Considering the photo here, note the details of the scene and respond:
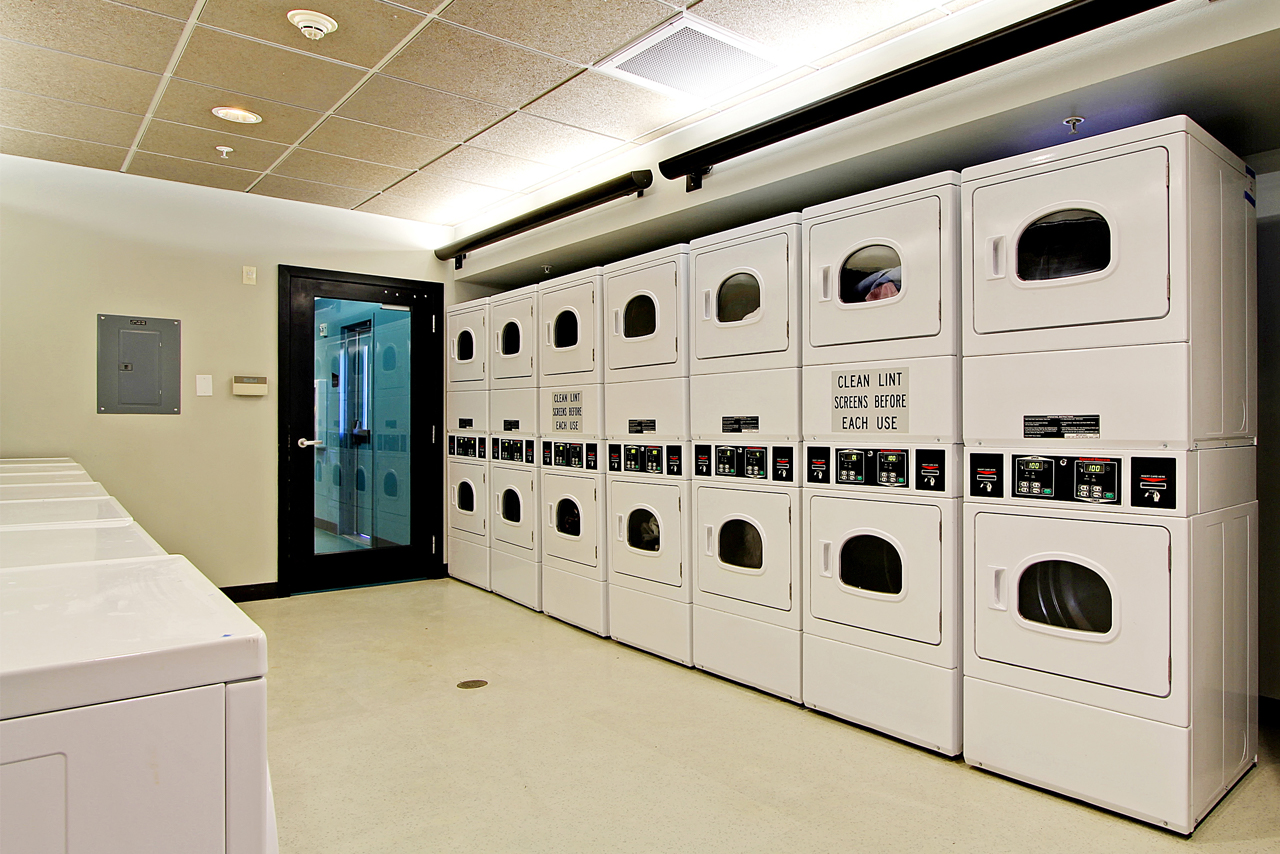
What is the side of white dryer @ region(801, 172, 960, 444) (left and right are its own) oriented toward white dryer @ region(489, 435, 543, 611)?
right

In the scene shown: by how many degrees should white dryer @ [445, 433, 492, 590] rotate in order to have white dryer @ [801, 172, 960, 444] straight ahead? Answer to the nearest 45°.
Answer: approximately 90° to its left

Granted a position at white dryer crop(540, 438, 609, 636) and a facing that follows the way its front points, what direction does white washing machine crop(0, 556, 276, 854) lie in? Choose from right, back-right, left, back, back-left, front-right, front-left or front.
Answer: front-left

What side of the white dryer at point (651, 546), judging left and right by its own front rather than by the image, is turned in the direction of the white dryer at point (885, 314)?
left

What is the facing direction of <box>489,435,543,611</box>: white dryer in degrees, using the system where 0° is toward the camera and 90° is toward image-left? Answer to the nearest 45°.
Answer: approximately 45°

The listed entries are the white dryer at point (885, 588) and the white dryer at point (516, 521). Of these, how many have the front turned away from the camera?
0

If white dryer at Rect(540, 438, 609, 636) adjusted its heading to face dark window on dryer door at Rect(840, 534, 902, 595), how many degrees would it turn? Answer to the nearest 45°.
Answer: approximately 90° to its left

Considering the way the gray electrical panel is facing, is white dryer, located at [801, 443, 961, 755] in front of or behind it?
in front

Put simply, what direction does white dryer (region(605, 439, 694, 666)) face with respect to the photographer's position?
facing the viewer and to the left of the viewer

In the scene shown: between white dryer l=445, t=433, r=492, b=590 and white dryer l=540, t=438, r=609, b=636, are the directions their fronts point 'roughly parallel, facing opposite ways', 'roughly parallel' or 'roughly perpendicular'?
roughly parallel

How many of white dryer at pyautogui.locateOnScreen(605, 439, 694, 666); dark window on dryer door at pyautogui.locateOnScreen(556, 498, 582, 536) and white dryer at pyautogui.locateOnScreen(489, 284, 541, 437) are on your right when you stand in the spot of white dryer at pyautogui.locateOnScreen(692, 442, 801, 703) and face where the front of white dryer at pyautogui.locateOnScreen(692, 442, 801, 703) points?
3

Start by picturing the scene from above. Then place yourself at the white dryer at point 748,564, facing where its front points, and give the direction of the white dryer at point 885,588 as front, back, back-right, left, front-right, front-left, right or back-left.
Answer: left

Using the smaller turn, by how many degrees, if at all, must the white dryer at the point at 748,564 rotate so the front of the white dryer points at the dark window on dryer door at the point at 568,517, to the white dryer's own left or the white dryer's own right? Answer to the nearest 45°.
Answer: approximately 90° to the white dryer's own right

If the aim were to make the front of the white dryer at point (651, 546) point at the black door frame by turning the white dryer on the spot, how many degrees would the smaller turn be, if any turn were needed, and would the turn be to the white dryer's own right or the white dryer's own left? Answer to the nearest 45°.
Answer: approximately 90° to the white dryer's own right

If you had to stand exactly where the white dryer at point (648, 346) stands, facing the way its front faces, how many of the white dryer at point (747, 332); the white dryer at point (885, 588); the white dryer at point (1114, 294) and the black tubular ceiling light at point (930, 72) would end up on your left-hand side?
4

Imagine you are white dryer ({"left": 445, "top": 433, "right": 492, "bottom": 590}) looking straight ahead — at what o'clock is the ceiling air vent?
The ceiling air vent is roughly at 10 o'clock from the white dryer.

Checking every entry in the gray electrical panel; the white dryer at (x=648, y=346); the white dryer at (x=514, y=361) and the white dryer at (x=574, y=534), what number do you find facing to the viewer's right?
0

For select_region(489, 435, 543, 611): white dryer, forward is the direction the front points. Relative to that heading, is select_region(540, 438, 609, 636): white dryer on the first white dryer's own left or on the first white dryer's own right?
on the first white dryer's own left
